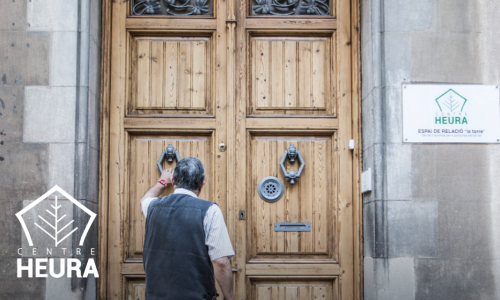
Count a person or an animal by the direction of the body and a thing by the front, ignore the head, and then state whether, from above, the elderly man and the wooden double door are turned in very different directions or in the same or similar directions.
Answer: very different directions

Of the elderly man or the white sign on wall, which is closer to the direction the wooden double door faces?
the elderly man

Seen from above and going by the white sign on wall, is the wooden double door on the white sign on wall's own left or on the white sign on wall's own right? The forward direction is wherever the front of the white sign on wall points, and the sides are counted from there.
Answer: on the white sign on wall's own right

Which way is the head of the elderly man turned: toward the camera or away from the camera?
away from the camera

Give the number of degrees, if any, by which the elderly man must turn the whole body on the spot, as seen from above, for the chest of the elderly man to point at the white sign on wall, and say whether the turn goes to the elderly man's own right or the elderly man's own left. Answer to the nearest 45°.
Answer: approximately 90° to the elderly man's own right

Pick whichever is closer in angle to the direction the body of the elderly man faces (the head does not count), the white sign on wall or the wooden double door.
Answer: the wooden double door

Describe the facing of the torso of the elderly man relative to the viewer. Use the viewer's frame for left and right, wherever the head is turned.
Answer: facing away from the viewer

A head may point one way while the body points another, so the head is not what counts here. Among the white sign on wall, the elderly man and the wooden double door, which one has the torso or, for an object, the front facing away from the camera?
the elderly man

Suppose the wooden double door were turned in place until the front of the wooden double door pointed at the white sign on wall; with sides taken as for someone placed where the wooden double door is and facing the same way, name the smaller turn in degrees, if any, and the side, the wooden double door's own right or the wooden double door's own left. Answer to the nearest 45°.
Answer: approximately 90° to the wooden double door's own left
